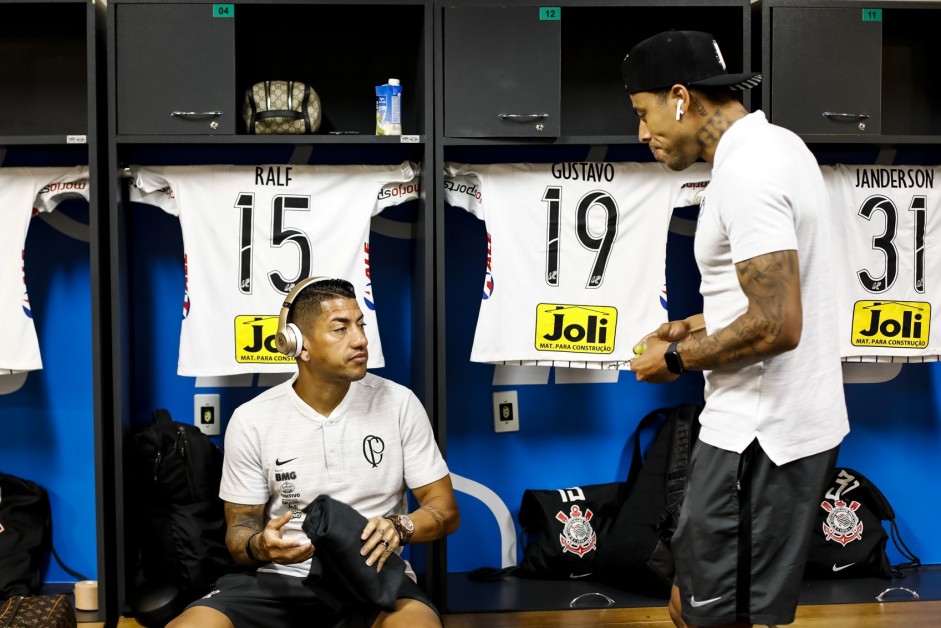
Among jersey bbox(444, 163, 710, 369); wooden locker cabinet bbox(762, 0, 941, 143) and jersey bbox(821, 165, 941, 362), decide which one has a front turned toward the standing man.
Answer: the wooden locker cabinet

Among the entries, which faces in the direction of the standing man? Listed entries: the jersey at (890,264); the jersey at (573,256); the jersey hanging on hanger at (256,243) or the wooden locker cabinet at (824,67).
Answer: the wooden locker cabinet

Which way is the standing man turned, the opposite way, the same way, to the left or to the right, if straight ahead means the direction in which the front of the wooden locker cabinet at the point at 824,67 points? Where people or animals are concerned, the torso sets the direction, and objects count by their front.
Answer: to the right

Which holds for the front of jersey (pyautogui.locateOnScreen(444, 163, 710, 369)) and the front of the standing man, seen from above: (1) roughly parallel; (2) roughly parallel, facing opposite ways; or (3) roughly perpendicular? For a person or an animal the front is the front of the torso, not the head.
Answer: roughly perpendicular

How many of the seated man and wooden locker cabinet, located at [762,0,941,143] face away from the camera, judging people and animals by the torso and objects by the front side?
0

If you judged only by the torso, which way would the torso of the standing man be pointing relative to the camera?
to the viewer's left

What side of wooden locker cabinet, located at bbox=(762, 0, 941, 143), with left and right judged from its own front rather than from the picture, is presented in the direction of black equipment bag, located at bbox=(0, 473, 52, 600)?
right

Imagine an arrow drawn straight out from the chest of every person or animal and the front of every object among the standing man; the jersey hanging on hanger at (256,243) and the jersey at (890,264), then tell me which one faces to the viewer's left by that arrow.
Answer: the standing man

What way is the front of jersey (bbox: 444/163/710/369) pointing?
away from the camera

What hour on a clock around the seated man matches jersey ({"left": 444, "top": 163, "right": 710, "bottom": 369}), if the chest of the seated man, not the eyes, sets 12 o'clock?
The jersey is roughly at 8 o'clock from the seated man.

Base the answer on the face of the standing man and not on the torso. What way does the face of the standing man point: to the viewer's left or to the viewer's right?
to the viewer's left

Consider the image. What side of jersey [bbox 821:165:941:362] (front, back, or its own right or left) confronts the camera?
back

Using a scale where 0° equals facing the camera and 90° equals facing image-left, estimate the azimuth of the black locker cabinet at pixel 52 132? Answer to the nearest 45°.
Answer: approximately 0°

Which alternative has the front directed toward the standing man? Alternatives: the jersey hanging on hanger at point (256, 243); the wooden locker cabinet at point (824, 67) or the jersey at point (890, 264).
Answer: the wooden locker cabinet

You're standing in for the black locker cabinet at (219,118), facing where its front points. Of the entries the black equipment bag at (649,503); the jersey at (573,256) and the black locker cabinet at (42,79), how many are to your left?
2

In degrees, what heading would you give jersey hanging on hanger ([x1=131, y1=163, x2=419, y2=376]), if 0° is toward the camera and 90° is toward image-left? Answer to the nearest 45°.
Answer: approximately 180°
